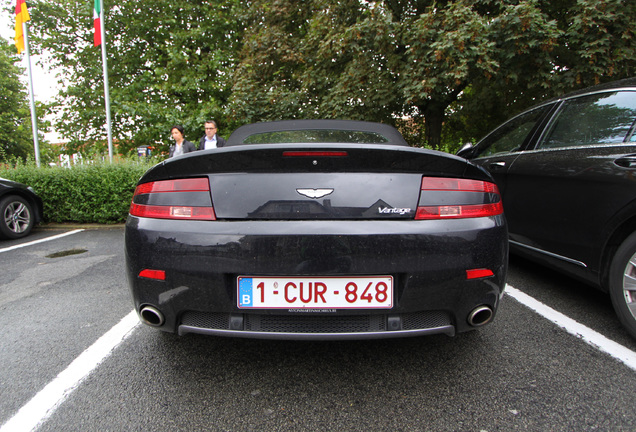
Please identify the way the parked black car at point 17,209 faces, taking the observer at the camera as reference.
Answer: facing away from the viewer and to the right of the viewer

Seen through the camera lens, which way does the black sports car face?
facing away from the viewer

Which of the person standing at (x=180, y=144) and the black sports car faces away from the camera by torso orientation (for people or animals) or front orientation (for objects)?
the black sports car

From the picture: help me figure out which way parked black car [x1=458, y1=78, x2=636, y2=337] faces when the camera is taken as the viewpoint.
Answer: facing away from the viewer and to the left of the viewer

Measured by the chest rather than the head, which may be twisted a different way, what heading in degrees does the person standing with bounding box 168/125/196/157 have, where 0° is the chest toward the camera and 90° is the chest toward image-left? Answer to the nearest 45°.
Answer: approximately 45°

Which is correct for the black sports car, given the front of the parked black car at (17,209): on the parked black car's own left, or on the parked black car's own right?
on the parked black car's own right

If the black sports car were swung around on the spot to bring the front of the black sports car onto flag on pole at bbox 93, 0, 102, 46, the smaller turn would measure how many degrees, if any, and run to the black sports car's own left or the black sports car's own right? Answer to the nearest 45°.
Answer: approximately 45° to the black sports car's own left

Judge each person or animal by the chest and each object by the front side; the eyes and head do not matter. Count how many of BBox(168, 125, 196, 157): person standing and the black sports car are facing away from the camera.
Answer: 1

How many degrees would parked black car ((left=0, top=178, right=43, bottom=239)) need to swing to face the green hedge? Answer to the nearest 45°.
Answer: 0° — it already faces it
